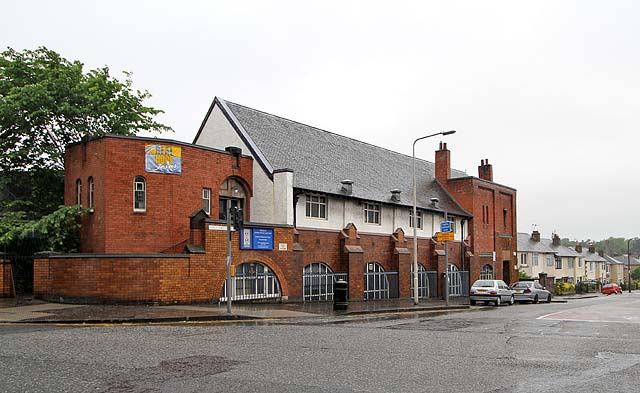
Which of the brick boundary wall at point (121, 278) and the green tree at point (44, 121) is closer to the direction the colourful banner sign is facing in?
the brick boundary wall
